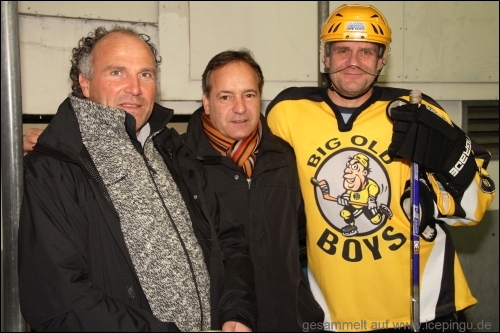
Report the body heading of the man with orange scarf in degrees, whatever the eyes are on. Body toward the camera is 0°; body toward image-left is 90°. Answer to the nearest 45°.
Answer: approximately 0°

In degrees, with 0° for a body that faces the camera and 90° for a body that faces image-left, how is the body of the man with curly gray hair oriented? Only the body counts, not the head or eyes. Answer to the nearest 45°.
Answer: approximately 315°

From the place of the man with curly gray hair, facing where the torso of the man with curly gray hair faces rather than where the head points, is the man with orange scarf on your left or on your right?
on your left

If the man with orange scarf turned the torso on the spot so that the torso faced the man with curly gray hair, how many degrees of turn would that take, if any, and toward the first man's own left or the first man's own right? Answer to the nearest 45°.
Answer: approximately 45° to the first man's own right
